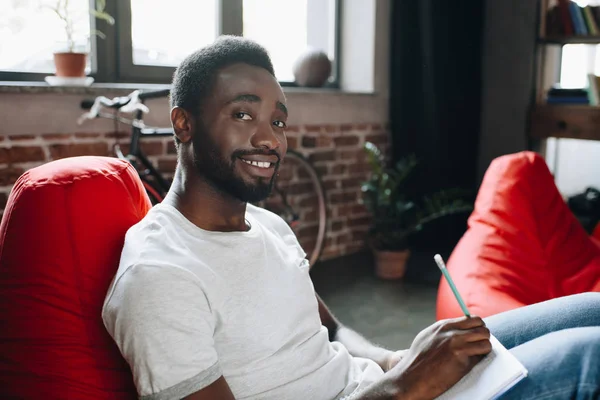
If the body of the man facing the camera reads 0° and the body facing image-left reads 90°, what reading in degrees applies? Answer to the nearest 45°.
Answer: approximately 315°

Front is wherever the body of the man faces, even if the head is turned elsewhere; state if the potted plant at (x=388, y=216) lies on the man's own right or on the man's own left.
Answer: on the man's own left

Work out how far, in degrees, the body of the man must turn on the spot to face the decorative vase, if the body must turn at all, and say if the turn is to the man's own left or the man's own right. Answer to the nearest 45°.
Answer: approximately 135° to the man's own left
